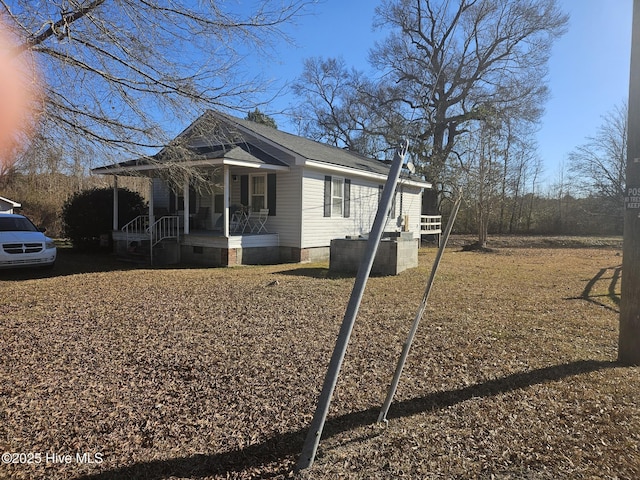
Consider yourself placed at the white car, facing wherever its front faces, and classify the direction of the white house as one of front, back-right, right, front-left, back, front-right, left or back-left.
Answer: front-left

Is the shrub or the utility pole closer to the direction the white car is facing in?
the utility pole

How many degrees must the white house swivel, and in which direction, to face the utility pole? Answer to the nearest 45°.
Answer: approximately 45° to its left

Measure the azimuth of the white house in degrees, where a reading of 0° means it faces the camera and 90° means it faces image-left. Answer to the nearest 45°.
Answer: approximately 45°

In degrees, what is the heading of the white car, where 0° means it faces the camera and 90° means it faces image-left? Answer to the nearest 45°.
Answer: approximately 315°

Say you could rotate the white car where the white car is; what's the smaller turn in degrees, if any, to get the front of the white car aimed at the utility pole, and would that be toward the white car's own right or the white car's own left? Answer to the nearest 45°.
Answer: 0° — it already faces it

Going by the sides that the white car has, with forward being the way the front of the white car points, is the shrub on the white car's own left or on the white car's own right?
on the white car's own left

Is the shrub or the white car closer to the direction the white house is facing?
the white car

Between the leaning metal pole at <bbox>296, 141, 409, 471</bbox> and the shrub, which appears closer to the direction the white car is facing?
the leaning metal pole

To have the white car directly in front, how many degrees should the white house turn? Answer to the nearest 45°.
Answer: approximately 45° to its right

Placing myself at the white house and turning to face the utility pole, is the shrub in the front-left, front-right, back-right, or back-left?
back-right
